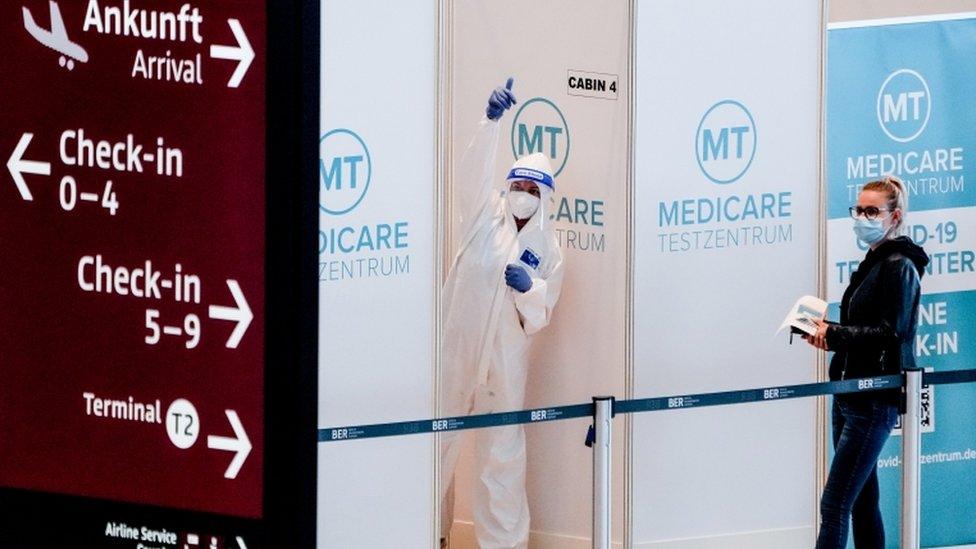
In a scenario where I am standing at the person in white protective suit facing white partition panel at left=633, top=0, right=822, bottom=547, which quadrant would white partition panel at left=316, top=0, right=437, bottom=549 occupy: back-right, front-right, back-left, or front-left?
back-right

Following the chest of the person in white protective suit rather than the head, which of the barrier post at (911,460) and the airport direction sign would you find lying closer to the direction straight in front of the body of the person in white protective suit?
the airport direction sign

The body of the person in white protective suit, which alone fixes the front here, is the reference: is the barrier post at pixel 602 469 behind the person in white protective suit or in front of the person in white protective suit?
in front

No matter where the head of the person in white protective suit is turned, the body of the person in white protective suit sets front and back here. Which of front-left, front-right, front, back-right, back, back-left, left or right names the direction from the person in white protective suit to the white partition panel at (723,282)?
left

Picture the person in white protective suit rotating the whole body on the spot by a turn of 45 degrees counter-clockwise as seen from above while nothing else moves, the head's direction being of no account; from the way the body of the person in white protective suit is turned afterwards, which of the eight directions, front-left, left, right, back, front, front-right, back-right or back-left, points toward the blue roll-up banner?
front-left

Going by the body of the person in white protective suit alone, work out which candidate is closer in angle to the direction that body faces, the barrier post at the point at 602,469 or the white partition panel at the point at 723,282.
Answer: the barrier post

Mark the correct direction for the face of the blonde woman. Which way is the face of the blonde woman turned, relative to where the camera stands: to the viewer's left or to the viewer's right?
to the viewer's left

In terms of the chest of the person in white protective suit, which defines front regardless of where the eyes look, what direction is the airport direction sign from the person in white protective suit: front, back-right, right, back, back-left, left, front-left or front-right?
front

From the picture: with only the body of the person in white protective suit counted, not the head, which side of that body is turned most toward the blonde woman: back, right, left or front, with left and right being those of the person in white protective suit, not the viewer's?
left

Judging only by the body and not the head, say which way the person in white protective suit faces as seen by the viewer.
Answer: toward the camera

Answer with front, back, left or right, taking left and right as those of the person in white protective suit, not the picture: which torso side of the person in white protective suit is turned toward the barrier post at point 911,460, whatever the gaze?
left
